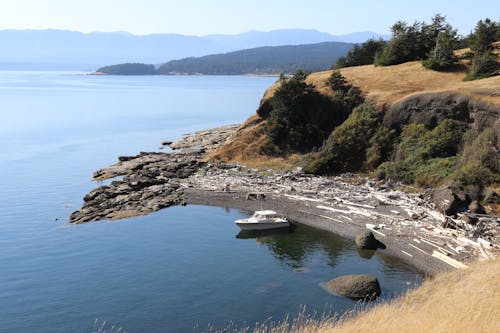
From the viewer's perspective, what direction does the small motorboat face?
to the viewer's left

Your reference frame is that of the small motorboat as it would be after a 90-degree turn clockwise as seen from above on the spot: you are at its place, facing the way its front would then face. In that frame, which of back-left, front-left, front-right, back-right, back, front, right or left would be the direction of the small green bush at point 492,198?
right

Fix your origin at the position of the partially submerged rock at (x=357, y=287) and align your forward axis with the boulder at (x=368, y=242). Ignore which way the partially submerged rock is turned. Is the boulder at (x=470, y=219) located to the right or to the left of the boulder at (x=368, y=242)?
right

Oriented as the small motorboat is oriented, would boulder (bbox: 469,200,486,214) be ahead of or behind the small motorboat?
behind

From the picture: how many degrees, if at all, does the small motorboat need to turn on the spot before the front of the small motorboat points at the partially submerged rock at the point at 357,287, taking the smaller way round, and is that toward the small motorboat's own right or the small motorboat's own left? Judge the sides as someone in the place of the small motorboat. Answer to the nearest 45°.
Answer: approximately 135° to the small motorboat's own left

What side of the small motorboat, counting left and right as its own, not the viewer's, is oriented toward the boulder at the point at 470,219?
back

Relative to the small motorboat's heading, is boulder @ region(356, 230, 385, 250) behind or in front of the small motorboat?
behind

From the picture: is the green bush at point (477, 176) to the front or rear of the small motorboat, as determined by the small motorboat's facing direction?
to the rear

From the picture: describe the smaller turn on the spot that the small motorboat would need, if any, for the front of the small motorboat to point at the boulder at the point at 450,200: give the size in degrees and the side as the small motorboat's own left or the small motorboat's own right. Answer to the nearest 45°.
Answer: approximately 180°
